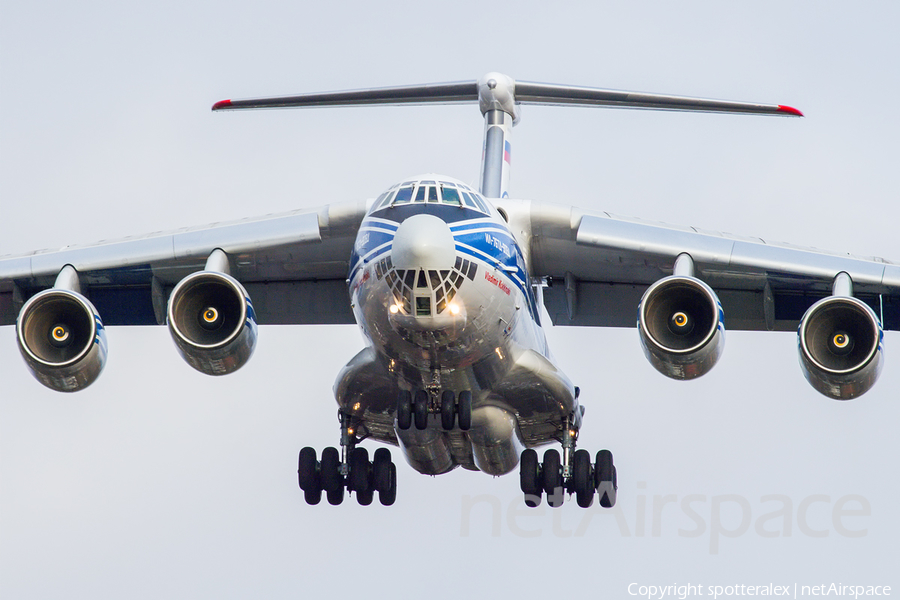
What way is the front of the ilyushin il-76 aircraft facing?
toward the camera
